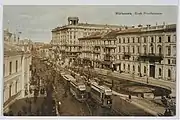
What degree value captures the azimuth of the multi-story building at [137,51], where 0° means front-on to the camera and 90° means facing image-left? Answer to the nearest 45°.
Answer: approximately 45°
